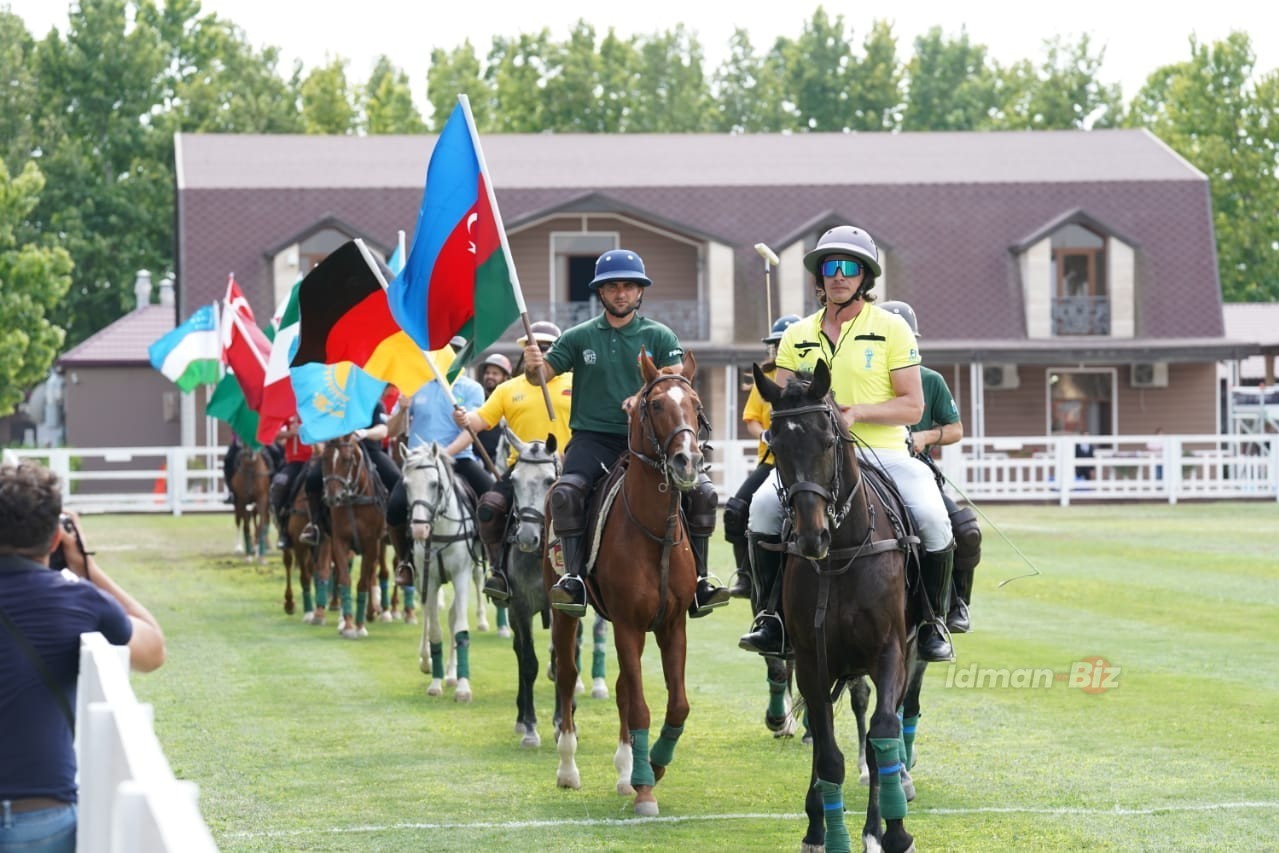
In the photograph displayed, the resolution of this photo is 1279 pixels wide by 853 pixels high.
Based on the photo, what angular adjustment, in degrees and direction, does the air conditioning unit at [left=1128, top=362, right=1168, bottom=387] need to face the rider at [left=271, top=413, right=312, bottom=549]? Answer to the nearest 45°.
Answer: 0° — it already faces them

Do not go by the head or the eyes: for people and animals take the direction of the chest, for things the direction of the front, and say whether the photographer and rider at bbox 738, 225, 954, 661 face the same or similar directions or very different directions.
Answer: very different directions

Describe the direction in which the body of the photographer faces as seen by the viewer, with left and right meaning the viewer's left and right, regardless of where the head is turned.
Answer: facing away from the viewer and to the right of the viewer

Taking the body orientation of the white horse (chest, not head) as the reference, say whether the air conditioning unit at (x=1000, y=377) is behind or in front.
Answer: behind

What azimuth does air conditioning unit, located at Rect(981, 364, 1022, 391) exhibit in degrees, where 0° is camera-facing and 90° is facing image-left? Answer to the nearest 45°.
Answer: approximately 0°

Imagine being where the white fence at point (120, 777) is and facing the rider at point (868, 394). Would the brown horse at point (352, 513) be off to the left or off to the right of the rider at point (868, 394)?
left

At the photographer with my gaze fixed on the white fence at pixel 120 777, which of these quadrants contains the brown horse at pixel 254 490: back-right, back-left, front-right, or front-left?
back-left

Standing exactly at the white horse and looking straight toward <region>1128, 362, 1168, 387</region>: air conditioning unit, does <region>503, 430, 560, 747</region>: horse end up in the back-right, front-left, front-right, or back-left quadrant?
back-right

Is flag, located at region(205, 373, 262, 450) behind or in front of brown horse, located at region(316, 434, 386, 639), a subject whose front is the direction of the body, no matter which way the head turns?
behind

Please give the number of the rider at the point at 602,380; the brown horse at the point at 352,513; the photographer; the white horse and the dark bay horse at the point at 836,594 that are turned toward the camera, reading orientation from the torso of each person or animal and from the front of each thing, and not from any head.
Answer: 4

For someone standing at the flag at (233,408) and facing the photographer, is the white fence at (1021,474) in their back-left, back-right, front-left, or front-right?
back-left
